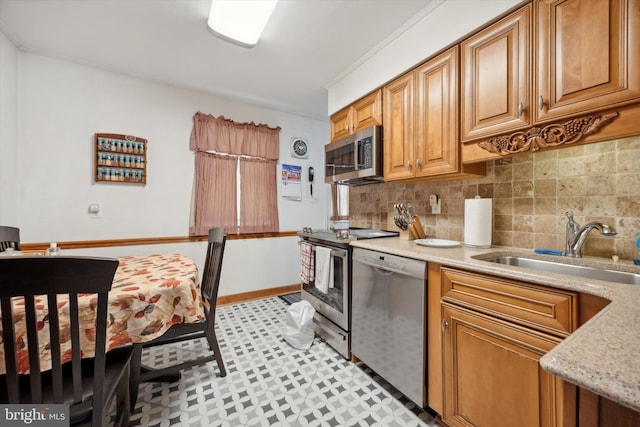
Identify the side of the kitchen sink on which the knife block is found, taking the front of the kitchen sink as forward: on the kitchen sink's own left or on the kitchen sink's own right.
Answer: on the kitchen sink's own right

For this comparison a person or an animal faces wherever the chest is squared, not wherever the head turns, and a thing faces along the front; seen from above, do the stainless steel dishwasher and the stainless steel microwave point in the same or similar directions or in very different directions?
same or similar directions

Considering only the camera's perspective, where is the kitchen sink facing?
facing the viewer and to the left of the viewer

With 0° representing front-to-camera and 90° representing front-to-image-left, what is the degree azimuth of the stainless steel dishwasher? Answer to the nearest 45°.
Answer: approximately 45°

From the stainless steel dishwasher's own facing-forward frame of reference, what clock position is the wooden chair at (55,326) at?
The wooden chair is roughly at 12 o'clock from the stainless steel dishwasher.

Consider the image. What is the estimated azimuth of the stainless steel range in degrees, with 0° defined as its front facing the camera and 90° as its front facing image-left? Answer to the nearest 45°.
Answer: approximately 45°

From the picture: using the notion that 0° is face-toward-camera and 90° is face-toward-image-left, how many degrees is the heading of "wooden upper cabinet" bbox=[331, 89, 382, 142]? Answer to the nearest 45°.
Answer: approximately 45°

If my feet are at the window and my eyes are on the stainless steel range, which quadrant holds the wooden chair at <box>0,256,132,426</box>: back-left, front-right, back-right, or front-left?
front-right

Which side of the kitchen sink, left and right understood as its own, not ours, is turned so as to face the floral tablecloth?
front

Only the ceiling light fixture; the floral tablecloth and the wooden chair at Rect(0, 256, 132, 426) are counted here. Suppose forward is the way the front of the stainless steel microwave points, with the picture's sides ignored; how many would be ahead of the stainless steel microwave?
3

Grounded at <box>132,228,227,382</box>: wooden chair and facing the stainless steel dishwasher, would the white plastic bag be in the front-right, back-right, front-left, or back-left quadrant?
front-left

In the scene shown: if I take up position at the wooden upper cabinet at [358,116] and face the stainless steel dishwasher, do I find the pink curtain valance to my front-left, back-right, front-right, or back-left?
back-right

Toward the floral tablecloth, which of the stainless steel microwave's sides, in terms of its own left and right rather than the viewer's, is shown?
front

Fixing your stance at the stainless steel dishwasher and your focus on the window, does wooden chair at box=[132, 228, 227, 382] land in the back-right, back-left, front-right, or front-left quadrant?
front-left

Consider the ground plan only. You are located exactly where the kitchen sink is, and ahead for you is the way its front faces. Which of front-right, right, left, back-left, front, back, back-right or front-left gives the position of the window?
front-right
